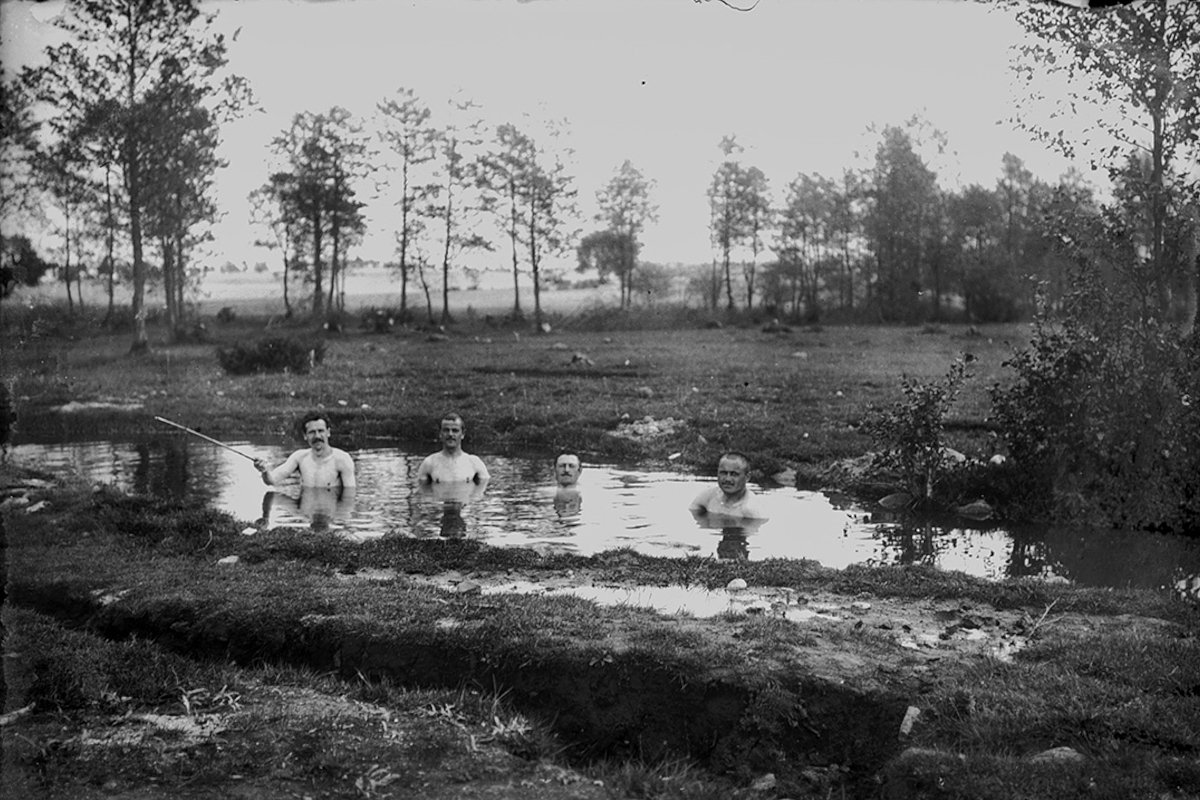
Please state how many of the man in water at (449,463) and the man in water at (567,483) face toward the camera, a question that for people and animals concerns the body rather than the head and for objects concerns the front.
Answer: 2

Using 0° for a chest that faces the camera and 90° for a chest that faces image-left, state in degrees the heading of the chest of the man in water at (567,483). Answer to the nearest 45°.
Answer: approximately 0°

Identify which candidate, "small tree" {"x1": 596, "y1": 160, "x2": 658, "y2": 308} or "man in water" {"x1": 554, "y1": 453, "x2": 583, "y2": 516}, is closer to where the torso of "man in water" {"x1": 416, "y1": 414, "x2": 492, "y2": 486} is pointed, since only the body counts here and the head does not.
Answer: the man in water

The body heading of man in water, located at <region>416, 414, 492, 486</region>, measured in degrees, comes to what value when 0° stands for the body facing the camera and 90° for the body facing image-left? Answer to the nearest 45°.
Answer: approximately 0°

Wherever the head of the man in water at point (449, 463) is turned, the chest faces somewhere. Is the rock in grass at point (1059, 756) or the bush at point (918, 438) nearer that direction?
the rock in grass

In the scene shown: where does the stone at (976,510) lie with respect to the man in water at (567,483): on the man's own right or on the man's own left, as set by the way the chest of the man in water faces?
on the man's own left

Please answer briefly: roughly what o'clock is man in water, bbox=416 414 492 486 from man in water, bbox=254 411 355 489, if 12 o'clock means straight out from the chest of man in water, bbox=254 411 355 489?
man in water, bbox=416 414 492 486 is roughly at 9 o'clock from man in water, bbox=254 411 355 489.

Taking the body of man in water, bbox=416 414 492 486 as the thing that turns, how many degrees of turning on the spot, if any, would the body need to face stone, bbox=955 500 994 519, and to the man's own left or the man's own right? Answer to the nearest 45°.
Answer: approximately 90° to the man's own left

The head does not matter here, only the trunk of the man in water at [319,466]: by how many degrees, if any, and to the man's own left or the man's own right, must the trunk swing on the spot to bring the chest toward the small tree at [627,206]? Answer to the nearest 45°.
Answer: approximately 135° to the man's own left

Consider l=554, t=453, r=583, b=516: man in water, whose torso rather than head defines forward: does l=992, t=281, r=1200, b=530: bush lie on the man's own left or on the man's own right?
on the man's own left
